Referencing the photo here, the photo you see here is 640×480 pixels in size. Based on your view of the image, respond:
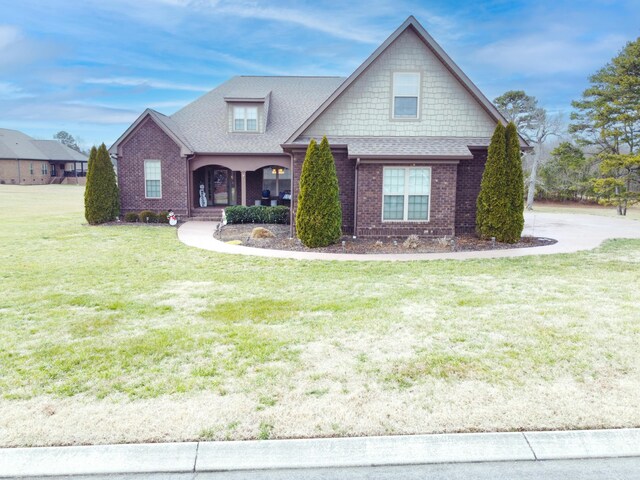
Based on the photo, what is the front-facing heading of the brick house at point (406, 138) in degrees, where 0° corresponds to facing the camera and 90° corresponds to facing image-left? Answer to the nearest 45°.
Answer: approximately 0°

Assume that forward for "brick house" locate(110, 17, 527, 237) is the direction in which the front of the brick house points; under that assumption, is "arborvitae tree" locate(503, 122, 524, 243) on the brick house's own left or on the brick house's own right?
on the brick house's own left

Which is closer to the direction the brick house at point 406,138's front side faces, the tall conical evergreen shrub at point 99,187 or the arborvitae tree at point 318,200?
the arborvitae tree

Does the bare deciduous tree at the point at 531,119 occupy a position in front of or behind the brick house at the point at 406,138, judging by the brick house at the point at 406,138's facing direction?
behind

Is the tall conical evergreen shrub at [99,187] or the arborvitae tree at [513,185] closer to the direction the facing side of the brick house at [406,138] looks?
the arborvitae tree

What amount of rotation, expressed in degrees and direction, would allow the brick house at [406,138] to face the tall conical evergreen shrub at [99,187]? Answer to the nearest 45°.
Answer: approximately 90° to its right

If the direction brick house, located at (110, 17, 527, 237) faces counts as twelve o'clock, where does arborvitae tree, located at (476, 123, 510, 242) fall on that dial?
The arborvitae tree is roughly at 10 o'clock from the brick house.
